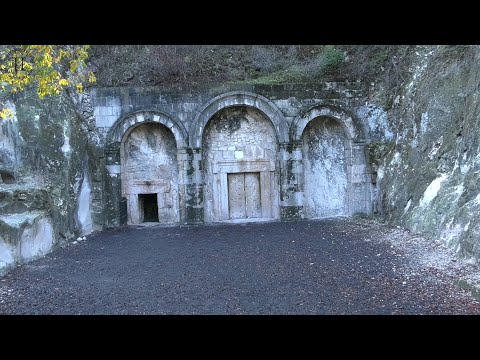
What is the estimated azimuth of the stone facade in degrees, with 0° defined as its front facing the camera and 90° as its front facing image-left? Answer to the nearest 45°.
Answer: approximately 0°
